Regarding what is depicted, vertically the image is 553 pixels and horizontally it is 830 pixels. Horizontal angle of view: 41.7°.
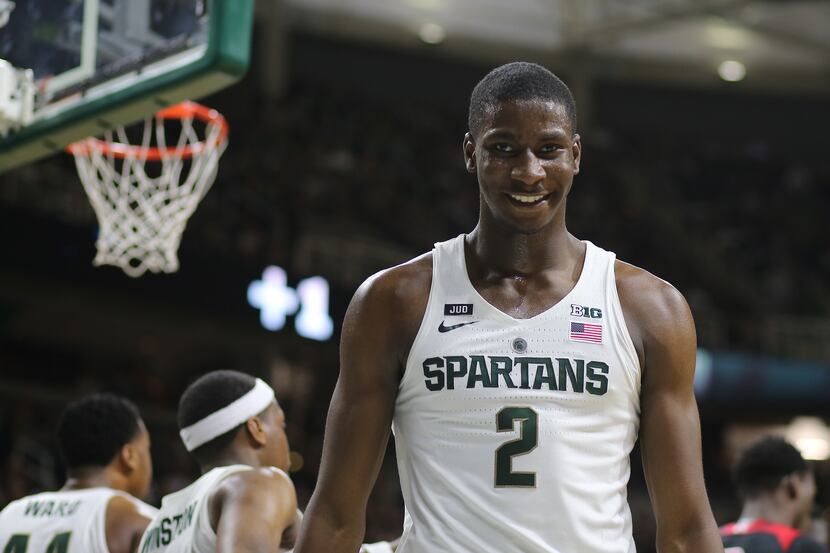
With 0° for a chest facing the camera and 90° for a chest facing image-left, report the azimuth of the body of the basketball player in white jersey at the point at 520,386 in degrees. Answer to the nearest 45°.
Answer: approximately 0°

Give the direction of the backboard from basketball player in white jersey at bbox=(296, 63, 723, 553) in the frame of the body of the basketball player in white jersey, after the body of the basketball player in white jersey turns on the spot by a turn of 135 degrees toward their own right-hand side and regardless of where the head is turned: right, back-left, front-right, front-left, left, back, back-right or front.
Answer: front

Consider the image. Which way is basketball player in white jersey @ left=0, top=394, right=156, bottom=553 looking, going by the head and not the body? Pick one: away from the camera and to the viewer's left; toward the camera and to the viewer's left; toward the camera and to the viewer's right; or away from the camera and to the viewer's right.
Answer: away from the camera and to the viewer's right

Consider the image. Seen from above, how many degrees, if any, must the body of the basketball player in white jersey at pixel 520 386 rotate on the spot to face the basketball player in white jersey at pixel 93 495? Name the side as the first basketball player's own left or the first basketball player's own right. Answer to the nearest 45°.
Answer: approximately 135° to the first basketball player's own right

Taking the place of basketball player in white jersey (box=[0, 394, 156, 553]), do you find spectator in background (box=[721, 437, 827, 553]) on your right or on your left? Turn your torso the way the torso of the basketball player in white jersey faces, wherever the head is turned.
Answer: on your right

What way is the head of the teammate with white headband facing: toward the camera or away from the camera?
away from the camera

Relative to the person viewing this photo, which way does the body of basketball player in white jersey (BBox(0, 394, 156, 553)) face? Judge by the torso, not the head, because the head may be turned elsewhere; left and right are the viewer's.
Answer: facing away from the viewer and to the right of the viewer

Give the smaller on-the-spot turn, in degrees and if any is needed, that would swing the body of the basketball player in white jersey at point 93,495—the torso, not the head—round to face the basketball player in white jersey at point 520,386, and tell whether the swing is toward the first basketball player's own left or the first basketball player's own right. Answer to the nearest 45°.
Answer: approximately 135° to the first basketball player's own right

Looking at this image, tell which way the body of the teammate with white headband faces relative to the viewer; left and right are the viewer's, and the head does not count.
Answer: facing away from the viewer and to the right of the viewer
